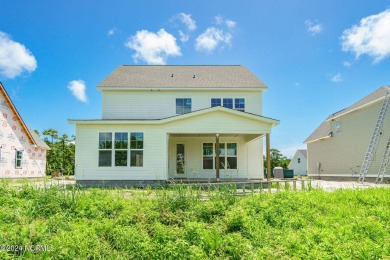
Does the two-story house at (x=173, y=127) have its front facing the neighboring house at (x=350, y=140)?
no

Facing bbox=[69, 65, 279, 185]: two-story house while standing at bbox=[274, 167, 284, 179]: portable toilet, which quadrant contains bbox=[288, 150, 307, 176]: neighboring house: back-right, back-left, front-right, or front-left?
back-right

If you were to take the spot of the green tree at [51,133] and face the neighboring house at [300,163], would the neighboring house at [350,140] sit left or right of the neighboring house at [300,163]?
right

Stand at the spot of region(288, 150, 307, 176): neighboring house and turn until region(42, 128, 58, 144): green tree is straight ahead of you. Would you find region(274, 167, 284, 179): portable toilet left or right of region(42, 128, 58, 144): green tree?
left

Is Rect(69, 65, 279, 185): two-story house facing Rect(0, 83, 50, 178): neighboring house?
no

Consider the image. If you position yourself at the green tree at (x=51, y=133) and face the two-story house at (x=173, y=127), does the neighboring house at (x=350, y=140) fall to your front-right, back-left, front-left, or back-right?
front-left
